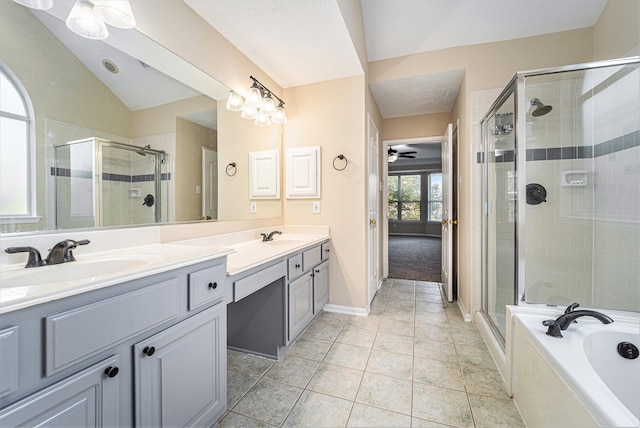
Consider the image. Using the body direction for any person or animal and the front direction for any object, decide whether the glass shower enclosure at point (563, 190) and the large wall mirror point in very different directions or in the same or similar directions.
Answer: very different directions

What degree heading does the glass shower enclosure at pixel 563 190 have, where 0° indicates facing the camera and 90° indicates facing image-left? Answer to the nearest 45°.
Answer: approximately 45°

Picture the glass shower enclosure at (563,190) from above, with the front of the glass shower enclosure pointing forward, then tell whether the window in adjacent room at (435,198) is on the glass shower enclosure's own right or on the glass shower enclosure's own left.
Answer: on the glass shower enclosure's own right

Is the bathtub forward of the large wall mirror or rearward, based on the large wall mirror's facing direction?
forward

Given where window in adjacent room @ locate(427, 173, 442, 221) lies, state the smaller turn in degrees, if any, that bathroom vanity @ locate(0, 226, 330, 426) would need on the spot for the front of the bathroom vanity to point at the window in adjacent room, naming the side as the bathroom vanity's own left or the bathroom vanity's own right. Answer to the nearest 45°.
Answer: approximately 90° to the bathroom vanity's own left

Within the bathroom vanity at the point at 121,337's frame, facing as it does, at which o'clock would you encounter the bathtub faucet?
The bathtub faucet is roughly at 11 o'clock from the bathroom vanity.

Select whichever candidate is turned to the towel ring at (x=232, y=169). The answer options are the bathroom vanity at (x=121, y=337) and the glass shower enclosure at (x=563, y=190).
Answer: the glass shower enclosure

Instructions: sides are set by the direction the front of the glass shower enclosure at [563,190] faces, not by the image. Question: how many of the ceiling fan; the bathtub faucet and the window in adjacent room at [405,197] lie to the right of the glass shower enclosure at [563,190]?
2

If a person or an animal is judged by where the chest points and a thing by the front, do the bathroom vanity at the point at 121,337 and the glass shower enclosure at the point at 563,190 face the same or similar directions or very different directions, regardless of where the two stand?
very different directions

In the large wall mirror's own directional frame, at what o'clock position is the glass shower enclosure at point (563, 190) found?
The glass shower enclosure is roughly at 11 o'clock from the large wall mirror.

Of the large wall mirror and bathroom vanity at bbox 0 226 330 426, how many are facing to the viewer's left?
0

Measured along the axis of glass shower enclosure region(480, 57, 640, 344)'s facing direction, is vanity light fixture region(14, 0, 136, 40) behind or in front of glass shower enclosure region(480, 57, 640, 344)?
in front

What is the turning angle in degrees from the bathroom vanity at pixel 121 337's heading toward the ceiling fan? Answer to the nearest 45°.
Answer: approximately 90° to its left
